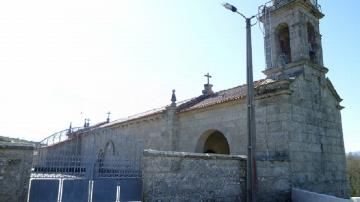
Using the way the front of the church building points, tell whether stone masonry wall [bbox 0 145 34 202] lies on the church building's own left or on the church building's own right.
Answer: on the church building's own right

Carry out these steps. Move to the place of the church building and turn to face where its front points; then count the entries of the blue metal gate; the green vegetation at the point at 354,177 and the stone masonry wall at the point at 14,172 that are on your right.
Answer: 2

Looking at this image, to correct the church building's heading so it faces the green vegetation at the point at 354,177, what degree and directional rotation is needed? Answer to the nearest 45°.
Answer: approximately 90° to its left

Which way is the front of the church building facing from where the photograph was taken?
facing the viewer and to the right of the viewer

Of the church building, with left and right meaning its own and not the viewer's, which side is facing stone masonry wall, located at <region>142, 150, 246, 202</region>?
right
